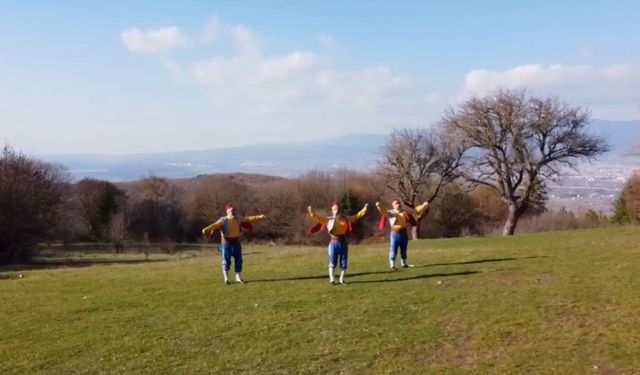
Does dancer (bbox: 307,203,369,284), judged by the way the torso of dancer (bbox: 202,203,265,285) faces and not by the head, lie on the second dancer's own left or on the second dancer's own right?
on the second dancer's own left

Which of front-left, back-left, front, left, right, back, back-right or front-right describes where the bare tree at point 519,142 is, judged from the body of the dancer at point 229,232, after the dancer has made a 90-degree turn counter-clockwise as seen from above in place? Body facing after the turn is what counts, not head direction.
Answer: front-left

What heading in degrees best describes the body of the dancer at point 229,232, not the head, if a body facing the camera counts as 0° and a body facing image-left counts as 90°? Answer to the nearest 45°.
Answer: approximately 0°

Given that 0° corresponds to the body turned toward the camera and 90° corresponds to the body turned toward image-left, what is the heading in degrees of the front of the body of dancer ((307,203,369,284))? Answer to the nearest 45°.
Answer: approximately 0°

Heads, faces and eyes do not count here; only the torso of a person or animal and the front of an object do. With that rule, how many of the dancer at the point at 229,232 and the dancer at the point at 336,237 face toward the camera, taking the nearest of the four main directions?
2

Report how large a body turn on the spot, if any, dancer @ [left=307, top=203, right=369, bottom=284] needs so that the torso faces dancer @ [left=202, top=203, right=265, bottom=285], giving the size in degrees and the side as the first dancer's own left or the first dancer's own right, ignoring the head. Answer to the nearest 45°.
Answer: approximately 90° to the first dancer's own right

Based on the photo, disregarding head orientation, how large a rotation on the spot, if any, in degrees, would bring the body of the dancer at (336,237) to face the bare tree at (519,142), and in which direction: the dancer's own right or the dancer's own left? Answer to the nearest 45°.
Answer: approximately 135° to the dancer's own left
